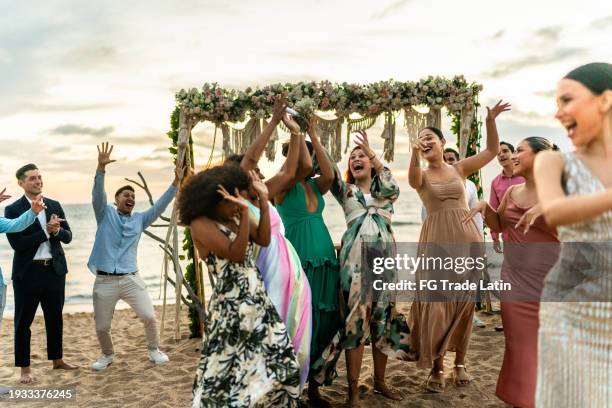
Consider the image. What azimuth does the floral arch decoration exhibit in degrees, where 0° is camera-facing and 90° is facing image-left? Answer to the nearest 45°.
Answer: approximately 0°

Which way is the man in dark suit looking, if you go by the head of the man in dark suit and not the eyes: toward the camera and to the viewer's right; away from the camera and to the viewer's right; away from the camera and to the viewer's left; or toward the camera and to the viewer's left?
toward the camera and to the viewer's right

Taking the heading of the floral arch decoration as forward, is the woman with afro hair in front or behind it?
in front

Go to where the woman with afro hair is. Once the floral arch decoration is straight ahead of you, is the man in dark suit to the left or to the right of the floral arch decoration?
left

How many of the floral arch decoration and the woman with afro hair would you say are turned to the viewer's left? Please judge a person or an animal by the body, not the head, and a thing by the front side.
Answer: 0

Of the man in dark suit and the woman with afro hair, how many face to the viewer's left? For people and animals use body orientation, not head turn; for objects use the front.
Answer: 0

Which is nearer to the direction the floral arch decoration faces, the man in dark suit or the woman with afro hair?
the woman with afro hair

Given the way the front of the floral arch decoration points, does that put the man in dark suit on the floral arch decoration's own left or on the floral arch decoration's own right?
on the floral arch decoration's own right
